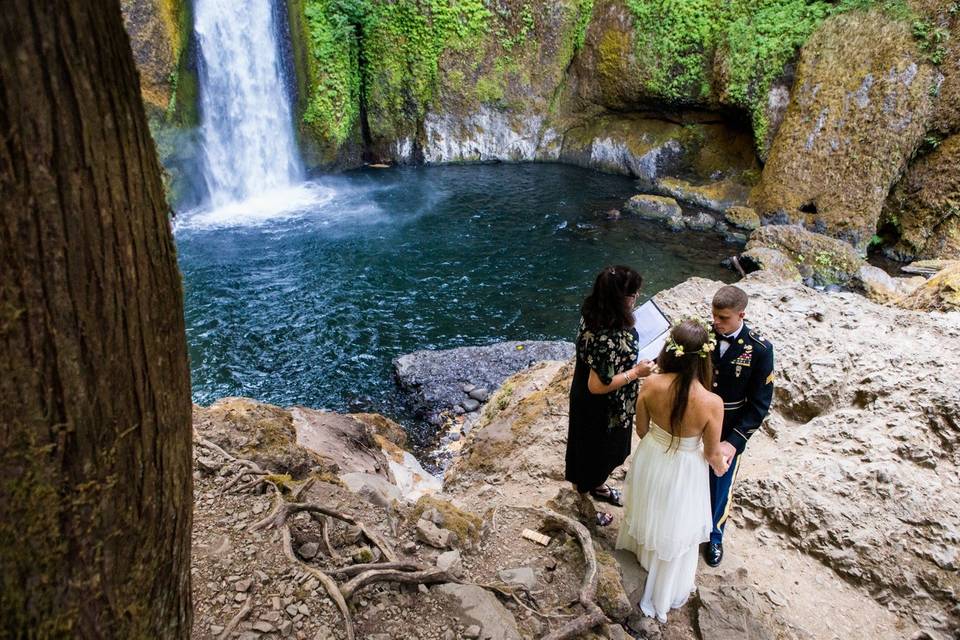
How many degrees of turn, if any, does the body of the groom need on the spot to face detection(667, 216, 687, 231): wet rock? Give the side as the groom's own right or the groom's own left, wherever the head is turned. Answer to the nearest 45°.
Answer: approximately 135° to the groom's own right

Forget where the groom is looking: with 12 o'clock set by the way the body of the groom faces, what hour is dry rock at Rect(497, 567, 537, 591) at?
The dry rock is roughly at 12 o'clock from the groom.

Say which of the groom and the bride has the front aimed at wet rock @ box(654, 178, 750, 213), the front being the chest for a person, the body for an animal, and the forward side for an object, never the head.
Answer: the bride

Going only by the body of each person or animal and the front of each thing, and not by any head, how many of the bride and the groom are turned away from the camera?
1

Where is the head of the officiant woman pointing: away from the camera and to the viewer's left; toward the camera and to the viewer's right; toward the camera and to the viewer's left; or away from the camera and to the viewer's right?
away from the camera and to the viewer's right

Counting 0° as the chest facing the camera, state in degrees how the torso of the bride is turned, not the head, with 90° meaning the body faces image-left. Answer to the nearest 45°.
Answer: approximately 180°

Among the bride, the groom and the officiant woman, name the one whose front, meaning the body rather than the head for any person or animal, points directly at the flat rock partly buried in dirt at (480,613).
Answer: the groom

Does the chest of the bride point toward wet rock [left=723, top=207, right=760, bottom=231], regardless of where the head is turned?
yes

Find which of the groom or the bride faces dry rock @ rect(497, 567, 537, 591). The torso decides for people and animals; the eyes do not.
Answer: the groom

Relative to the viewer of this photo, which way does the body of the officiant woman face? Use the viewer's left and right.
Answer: facing to the right of the viewer

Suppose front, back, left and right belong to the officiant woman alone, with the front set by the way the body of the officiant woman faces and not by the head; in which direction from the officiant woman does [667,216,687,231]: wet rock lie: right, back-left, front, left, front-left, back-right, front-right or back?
left

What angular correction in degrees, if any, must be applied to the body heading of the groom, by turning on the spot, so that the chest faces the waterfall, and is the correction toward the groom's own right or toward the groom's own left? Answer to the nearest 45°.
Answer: approximately 90° to the groom's own right

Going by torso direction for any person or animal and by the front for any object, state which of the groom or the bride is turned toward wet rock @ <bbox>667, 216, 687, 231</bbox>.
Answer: the bride

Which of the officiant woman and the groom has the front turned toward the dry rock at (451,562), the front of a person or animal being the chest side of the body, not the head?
the groom

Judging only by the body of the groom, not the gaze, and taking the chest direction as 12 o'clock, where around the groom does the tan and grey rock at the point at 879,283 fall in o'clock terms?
The tan and grey rock is roughly at 5 o'clock from the groom.

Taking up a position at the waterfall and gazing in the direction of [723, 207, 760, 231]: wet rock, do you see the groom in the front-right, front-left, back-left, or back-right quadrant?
front-right

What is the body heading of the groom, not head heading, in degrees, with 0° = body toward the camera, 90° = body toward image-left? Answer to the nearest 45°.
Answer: approximately 45°

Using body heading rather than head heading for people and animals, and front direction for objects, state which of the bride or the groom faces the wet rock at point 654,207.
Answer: the bride
